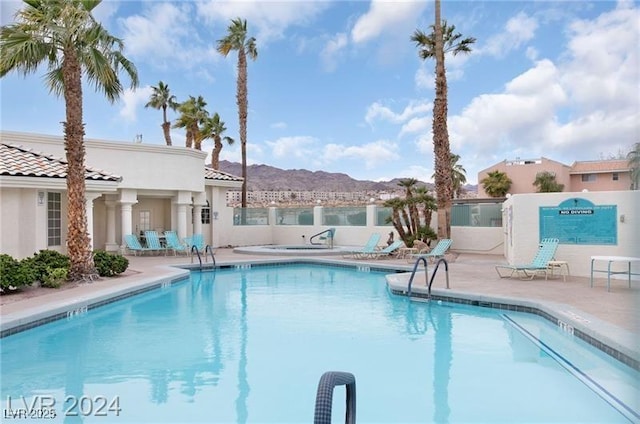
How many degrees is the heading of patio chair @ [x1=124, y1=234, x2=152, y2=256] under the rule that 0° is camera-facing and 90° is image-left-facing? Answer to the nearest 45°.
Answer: approximately 315°

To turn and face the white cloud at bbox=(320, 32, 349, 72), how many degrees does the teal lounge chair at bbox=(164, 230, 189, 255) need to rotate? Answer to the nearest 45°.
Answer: approximately 90° to its left

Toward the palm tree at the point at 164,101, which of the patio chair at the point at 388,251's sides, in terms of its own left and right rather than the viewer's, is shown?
right

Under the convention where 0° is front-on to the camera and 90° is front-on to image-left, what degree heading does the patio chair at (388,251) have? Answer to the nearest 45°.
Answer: approximately 45°

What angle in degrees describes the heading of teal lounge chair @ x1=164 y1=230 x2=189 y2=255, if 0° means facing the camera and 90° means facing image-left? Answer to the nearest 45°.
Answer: approximately 315°

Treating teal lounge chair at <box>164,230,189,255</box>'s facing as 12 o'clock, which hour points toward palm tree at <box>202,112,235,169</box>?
The palm tree is roughly at 8 o'clock from the teal lounge chair.

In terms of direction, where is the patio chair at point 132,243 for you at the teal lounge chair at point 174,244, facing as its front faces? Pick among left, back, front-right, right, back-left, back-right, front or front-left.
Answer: back-right
